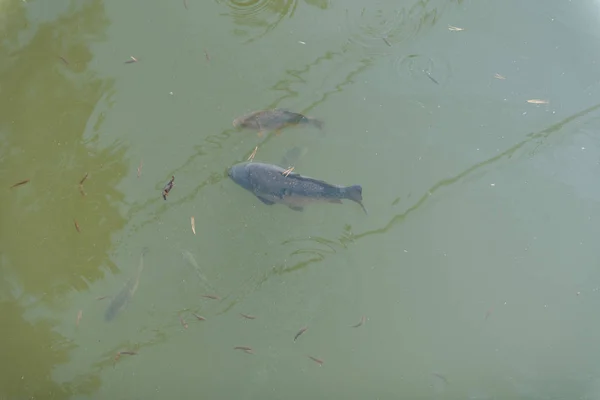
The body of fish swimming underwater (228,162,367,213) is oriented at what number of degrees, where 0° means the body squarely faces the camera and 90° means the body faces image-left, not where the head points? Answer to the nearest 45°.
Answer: approximately 90°

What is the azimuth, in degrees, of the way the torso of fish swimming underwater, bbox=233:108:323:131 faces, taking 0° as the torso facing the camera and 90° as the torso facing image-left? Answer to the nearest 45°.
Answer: approximately 90°

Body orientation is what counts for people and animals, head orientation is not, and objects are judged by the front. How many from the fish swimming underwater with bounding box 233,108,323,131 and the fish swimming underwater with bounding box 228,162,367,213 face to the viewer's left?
2
